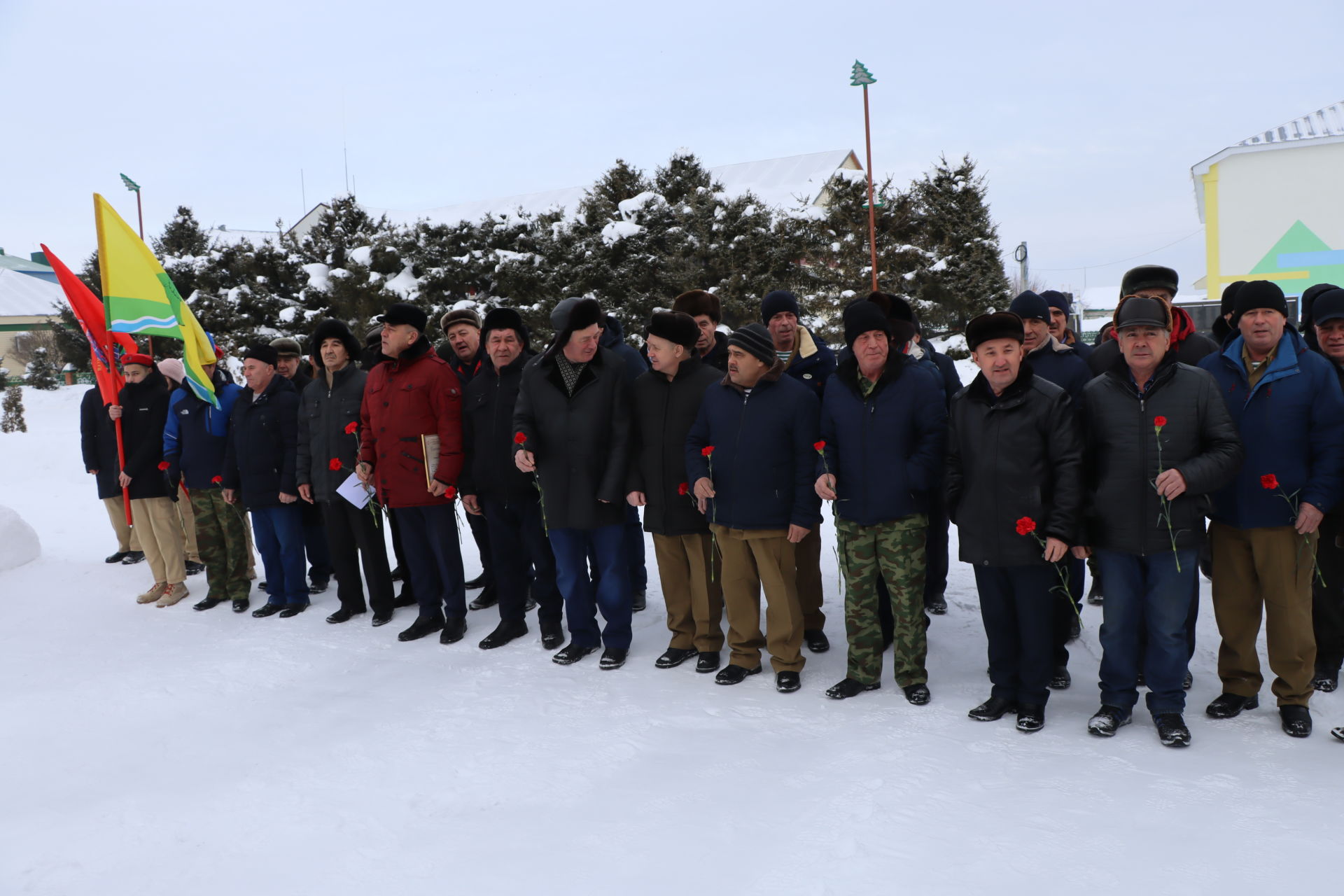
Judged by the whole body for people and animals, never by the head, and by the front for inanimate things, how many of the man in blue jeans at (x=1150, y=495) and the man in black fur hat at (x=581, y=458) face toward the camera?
2

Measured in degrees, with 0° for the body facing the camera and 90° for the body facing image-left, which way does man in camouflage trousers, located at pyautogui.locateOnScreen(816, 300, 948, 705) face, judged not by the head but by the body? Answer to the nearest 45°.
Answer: approximately 0°

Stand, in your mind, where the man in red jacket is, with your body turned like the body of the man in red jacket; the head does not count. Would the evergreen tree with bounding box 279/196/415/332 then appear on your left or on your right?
on your right

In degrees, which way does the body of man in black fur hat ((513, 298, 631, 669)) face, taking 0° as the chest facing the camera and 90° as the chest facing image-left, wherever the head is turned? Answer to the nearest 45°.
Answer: approximately 0°

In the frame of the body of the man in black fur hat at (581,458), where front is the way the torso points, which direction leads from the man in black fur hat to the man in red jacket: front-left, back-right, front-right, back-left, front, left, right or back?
back-right

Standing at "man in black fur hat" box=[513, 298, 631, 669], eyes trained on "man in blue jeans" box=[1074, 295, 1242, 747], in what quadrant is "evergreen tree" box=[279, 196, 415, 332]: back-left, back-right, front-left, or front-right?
back-left
